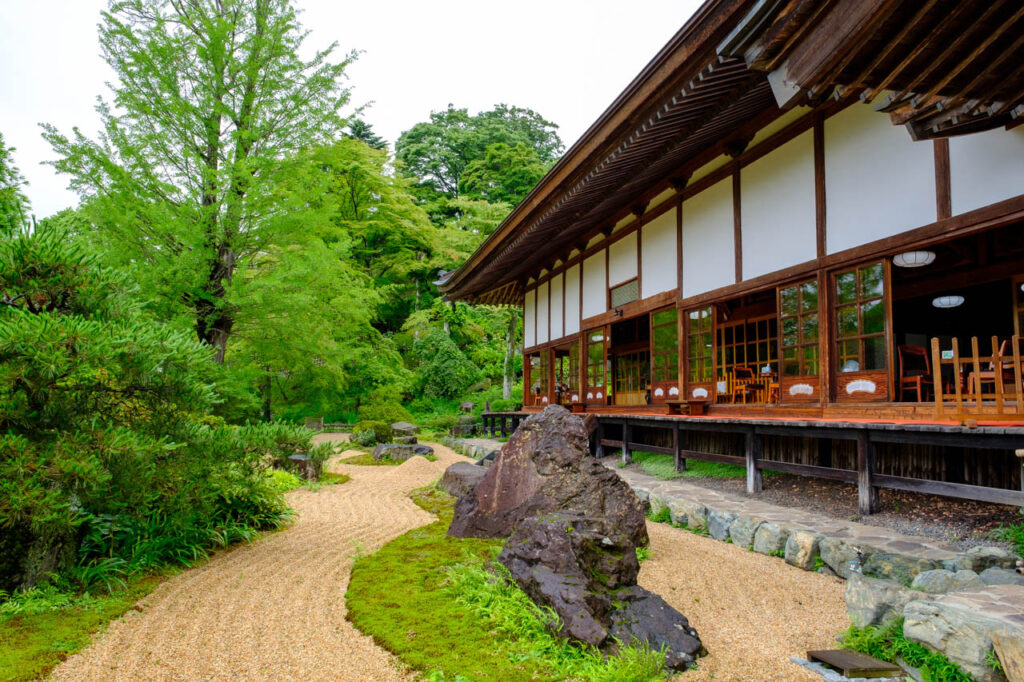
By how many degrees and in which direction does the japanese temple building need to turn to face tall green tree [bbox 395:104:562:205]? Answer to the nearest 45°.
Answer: approximately 90° to its right

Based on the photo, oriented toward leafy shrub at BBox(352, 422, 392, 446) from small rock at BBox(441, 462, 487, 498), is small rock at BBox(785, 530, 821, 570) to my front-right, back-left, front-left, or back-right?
back-right

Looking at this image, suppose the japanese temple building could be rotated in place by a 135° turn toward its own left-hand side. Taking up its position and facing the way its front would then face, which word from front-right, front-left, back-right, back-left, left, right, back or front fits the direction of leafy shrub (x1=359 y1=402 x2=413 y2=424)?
back-left

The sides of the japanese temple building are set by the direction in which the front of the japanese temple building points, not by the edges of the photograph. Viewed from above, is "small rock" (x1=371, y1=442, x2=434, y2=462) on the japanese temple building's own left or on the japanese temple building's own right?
on the japanese temple building's own right

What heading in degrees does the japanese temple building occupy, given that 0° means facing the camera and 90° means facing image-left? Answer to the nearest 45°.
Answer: approximately 45°

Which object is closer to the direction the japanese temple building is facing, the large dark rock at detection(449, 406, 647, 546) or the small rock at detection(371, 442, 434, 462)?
the large dark rock
